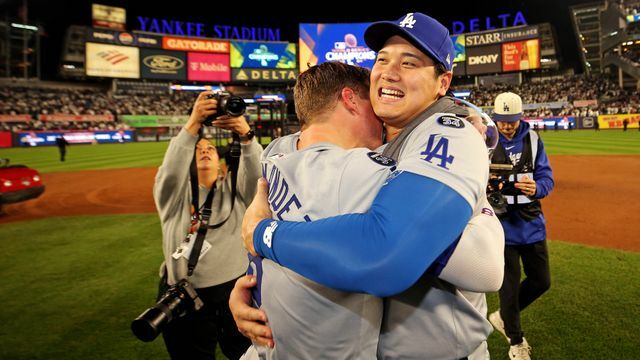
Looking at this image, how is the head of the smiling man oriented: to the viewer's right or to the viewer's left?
to the viewer's left

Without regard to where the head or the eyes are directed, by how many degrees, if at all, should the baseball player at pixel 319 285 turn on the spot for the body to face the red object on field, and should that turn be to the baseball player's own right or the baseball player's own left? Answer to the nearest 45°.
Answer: approximately 90° to the baseball player's own left

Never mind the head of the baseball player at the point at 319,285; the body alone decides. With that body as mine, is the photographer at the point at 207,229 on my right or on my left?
on my left

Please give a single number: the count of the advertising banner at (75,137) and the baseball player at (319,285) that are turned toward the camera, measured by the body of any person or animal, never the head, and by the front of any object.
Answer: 1

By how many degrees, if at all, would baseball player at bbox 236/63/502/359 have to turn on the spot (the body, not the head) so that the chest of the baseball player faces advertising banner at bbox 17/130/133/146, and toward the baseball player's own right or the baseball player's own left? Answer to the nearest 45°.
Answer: approximately 90° to the baseball player's own left

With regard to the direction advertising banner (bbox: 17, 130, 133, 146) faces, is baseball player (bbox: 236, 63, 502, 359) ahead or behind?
ahead

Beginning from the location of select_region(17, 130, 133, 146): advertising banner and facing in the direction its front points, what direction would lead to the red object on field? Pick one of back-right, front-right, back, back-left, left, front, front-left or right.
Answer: front

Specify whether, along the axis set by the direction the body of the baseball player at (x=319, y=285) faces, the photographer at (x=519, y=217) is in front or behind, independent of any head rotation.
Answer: in front

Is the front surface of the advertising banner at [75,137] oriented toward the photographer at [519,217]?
yes

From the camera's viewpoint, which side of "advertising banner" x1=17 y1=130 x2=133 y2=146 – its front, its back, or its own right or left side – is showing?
front

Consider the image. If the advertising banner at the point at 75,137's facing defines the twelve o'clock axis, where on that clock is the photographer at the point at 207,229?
The photographer is roughly at 12 o'clock from the advertising banner.

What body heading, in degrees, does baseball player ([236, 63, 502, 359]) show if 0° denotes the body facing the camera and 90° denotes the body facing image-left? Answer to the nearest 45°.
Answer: approximately 225°
